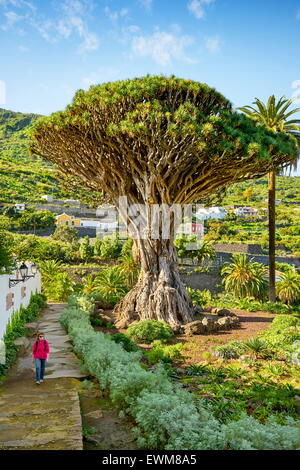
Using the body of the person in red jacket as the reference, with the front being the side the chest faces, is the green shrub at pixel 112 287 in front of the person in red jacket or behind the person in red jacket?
behind

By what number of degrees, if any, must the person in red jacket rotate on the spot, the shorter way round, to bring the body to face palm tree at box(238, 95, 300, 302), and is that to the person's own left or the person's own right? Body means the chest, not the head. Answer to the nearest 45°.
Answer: approximately 135° to the person's own left

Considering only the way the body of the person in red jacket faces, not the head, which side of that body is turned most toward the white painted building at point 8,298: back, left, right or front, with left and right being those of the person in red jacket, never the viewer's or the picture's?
back

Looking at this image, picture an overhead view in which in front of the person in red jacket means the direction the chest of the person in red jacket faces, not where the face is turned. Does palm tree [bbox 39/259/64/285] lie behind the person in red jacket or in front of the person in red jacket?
behind

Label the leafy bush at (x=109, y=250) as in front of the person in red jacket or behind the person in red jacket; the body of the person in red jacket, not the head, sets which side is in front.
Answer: behind

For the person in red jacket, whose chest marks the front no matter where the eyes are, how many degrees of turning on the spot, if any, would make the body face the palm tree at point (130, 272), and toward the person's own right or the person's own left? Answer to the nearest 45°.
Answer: approximately 180°

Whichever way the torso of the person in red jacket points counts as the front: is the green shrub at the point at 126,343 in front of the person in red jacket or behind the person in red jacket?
behind

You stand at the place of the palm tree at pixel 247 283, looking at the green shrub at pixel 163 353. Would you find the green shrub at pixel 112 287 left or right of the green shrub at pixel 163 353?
right

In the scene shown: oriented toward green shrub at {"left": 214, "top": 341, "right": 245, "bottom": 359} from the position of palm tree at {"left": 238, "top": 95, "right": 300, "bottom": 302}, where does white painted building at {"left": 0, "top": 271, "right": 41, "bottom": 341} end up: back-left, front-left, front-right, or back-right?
front-right

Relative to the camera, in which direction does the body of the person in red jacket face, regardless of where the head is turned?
toward the camera
